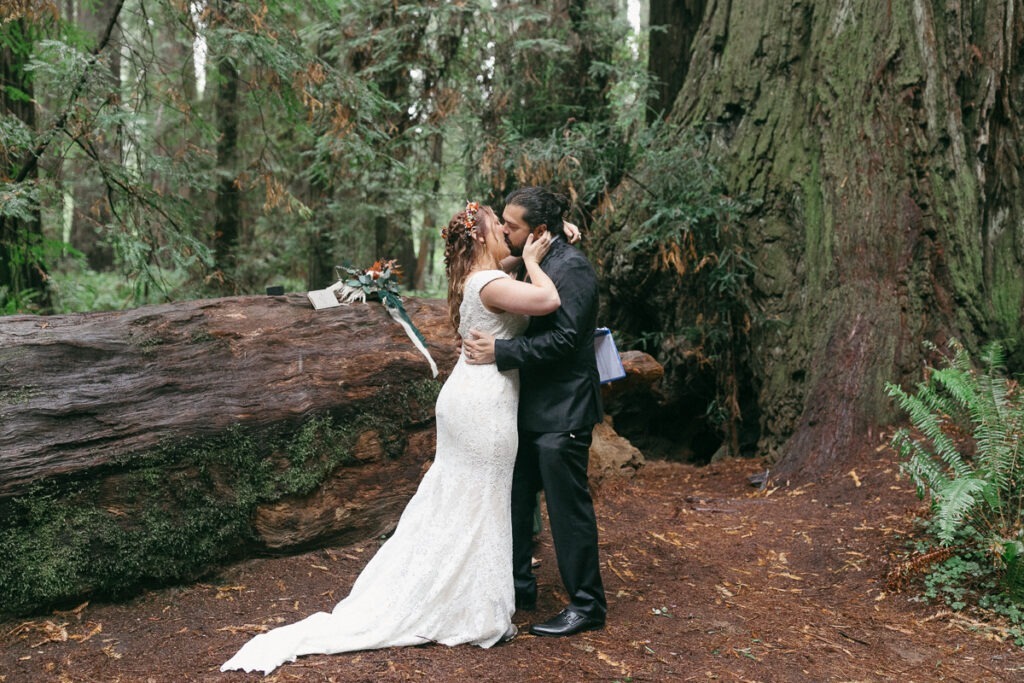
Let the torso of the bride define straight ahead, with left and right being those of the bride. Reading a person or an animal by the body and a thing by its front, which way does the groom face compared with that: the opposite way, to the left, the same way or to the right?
the opposite way

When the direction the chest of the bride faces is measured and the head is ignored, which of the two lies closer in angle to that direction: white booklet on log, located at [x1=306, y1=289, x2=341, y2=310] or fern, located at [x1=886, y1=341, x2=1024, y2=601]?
the fern

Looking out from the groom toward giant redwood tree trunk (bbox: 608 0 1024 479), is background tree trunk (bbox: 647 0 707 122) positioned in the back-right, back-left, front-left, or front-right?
front-left

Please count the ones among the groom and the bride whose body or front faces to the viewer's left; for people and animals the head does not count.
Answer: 1

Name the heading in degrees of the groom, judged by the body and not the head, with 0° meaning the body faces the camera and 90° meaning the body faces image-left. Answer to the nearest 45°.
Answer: approximately 90°

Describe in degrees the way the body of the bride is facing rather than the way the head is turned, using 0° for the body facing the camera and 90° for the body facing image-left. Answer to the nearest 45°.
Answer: approximately 270°

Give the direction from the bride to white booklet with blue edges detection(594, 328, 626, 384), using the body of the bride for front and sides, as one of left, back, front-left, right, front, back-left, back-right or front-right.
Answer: front-left

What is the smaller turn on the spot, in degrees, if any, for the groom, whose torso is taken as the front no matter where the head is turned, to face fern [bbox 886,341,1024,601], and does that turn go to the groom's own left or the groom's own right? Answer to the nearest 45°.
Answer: approximately 180°

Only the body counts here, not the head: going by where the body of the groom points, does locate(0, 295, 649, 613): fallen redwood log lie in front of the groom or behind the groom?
in front

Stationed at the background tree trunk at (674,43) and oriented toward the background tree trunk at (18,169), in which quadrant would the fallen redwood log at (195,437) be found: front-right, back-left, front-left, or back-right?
front-left
